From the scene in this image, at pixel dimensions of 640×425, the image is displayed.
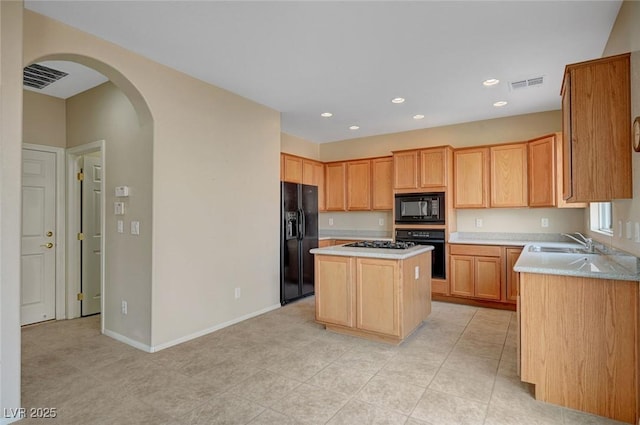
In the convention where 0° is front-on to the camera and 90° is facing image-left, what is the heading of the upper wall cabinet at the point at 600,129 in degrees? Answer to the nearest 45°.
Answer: approximately 90°

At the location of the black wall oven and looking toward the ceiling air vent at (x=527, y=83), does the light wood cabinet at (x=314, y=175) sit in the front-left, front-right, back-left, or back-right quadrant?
back-right

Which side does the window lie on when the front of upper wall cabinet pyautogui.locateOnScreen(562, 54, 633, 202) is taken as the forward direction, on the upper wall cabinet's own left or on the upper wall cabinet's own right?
on the upper wall cabinet's own right

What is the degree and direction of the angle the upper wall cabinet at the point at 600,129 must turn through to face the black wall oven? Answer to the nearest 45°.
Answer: approximately 45° to its right

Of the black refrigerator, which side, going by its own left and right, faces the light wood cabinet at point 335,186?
left

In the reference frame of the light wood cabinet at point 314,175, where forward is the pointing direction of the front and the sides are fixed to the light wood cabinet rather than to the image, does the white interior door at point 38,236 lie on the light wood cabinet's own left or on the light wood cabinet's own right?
on the light wood cabinet's own right

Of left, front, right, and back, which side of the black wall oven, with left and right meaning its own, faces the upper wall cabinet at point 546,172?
left

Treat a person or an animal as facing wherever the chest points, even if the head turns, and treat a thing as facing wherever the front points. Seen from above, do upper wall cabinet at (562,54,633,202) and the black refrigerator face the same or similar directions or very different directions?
very different directions

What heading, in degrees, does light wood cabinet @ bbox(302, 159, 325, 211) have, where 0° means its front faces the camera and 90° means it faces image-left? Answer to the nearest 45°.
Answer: approximately 315°

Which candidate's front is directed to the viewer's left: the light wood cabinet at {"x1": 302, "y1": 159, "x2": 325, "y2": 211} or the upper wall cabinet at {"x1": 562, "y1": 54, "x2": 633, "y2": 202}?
the upper wall cabinet
